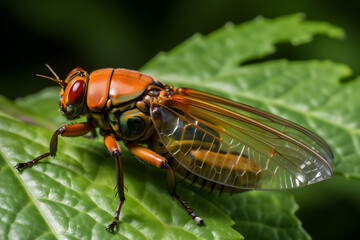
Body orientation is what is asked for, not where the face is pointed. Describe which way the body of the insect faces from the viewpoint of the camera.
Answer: to the viewer's left
